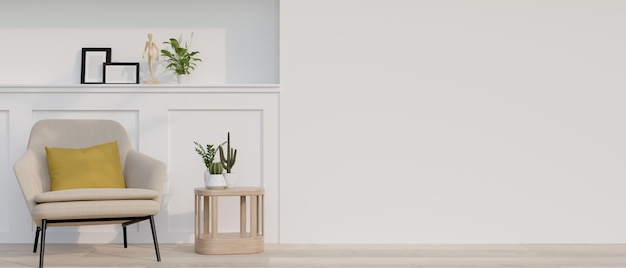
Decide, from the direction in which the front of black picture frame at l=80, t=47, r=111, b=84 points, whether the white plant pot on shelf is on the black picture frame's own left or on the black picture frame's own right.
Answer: on the black picture frame's own left

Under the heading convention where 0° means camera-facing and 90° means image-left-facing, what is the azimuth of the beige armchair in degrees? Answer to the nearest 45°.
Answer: approximately 0°

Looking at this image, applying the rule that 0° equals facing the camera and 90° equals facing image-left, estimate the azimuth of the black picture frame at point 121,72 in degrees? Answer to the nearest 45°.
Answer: approximately 0°

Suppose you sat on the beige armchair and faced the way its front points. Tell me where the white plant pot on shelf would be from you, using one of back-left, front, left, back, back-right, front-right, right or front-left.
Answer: back-left

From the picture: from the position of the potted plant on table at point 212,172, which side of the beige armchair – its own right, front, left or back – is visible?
left
